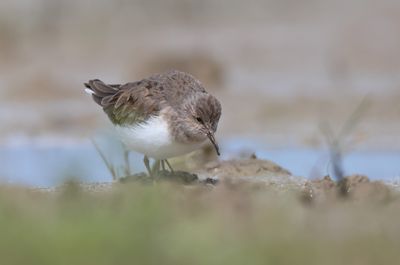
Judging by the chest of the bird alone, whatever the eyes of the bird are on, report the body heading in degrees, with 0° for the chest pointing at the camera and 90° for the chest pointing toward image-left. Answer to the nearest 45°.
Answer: approximately 315°
